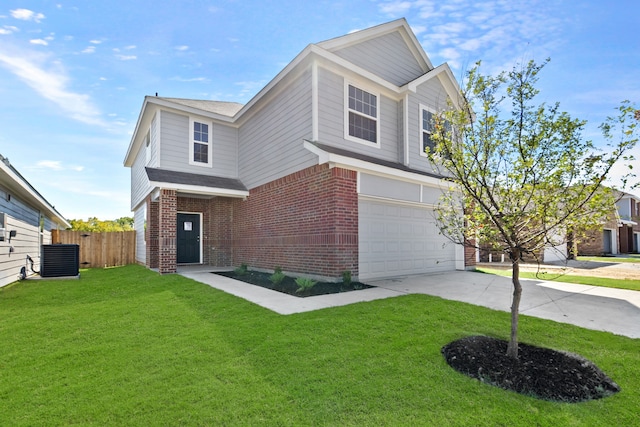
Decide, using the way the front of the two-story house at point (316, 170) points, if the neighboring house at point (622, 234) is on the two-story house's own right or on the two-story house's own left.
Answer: on the two-story house's own left

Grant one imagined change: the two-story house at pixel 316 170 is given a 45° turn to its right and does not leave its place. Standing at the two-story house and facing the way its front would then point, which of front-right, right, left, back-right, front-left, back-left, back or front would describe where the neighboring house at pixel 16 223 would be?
right

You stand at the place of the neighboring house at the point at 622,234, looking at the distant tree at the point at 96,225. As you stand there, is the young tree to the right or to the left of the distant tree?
left

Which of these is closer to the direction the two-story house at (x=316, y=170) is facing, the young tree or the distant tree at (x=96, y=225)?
the young tree

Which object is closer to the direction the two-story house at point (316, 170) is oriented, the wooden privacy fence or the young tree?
the young tree

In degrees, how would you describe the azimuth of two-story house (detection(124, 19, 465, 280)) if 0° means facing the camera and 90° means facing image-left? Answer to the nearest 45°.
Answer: approximately 315°

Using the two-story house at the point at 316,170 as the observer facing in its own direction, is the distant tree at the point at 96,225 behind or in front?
behind

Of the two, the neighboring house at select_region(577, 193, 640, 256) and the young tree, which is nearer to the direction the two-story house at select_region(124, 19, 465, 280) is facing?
the young tree

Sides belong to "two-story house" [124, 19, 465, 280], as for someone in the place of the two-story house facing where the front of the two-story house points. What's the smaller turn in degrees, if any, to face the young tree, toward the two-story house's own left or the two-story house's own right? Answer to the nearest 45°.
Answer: approximately 45° to the two-story house's own right

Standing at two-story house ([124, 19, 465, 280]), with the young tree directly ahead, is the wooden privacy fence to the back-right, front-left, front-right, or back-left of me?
back-right
